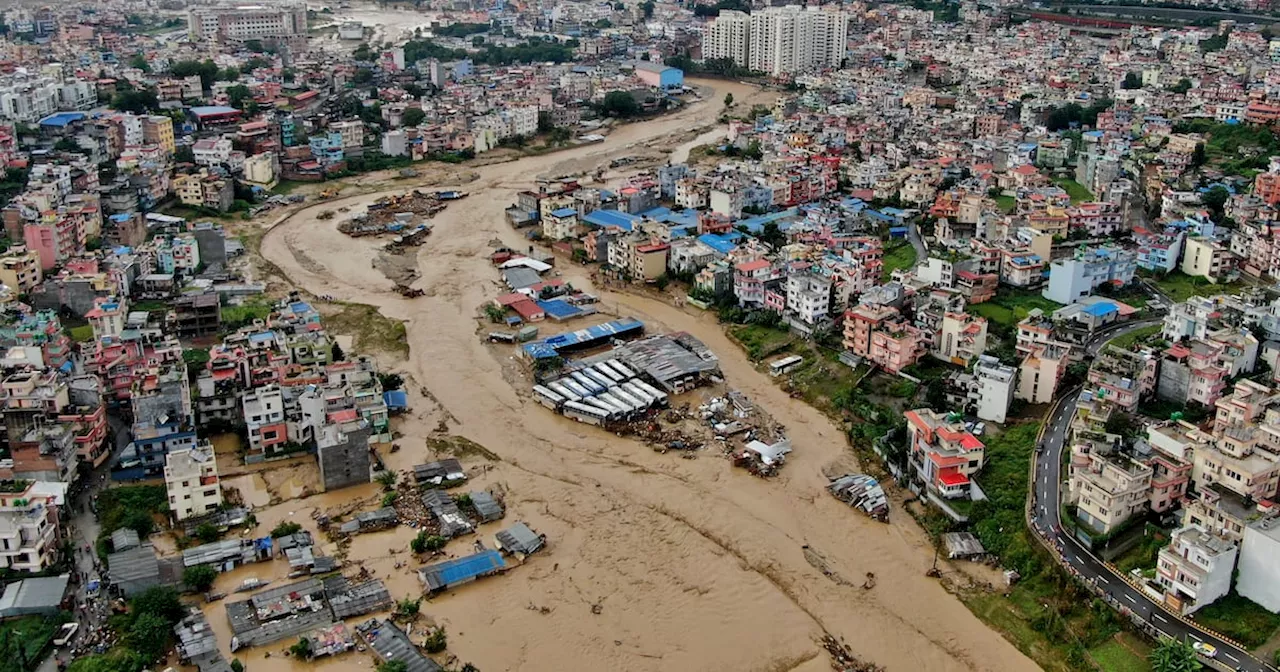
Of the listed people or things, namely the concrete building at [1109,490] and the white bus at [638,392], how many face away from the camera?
0

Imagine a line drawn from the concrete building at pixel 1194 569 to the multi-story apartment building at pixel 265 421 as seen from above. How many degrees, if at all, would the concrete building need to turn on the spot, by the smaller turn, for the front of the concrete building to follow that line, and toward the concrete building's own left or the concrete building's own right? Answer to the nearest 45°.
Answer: approximately 45° to the concrete building's own right

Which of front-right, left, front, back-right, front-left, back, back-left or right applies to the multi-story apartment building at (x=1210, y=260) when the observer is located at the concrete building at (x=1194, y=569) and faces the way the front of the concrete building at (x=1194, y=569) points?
back-right

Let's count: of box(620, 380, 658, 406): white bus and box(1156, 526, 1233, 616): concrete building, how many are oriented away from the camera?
0

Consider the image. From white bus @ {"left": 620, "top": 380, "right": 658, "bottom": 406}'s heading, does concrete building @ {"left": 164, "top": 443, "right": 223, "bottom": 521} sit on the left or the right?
on its right

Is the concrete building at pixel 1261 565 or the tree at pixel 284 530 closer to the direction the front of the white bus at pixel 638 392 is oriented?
the concrete building

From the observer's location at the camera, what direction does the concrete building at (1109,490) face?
facing the viewer and to the left of the viewer
